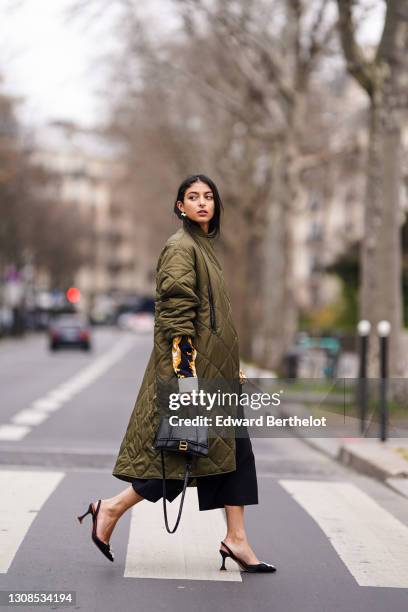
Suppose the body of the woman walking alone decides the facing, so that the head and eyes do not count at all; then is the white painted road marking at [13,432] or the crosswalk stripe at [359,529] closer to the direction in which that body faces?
the crosswalk stripe

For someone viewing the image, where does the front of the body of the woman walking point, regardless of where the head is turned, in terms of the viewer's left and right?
facing to the right of the viewer

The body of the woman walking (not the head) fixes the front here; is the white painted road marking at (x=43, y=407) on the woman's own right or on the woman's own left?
on the woman's own left

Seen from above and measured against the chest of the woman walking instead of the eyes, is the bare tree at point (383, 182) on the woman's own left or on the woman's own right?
on the woman's own left
